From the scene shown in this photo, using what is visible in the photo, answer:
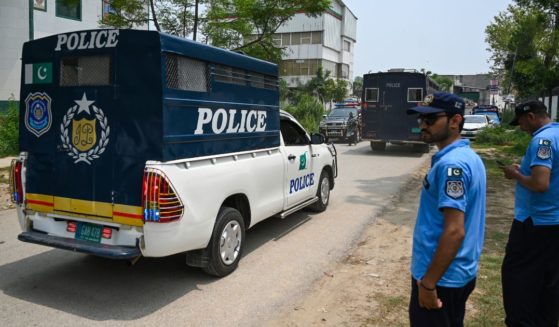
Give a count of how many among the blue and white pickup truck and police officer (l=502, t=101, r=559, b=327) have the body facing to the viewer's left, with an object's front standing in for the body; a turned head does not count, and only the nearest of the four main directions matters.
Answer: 1

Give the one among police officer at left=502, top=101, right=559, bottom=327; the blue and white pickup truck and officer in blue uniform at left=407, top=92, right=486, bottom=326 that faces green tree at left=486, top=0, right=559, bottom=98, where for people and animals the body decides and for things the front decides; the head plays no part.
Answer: the blue and white pickup truck

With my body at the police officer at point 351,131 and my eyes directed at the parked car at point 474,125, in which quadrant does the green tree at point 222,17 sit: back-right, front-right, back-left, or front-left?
back-right

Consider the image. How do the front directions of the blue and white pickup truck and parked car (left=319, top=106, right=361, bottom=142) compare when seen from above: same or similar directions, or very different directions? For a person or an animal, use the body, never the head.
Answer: very different directions

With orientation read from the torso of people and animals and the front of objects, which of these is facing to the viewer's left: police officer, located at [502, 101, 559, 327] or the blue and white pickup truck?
the police officer

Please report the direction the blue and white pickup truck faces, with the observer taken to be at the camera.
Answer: facing away from the viewer and to the right of the viewer

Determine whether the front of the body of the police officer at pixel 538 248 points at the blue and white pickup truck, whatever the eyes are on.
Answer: yes

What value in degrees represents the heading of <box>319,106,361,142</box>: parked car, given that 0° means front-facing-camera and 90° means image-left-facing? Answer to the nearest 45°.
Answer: approximately 45°

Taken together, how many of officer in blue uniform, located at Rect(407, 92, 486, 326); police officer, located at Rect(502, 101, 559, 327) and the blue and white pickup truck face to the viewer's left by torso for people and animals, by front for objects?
2

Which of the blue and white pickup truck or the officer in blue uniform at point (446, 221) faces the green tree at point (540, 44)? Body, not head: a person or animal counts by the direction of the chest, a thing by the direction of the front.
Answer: the blue and white pickup truck

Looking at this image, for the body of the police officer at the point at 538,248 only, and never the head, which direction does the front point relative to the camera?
to the viewer's left

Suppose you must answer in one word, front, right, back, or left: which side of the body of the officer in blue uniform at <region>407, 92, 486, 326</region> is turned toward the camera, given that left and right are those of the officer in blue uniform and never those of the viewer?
left

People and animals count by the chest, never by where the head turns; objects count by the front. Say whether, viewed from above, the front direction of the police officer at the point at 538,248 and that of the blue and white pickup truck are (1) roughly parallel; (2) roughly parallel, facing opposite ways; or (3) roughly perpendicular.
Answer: roughly perpendicular

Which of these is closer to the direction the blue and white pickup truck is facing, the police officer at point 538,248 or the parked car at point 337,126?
the parked car

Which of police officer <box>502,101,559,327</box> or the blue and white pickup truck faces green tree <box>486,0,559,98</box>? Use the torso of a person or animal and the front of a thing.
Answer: the blue and white pickup truck
